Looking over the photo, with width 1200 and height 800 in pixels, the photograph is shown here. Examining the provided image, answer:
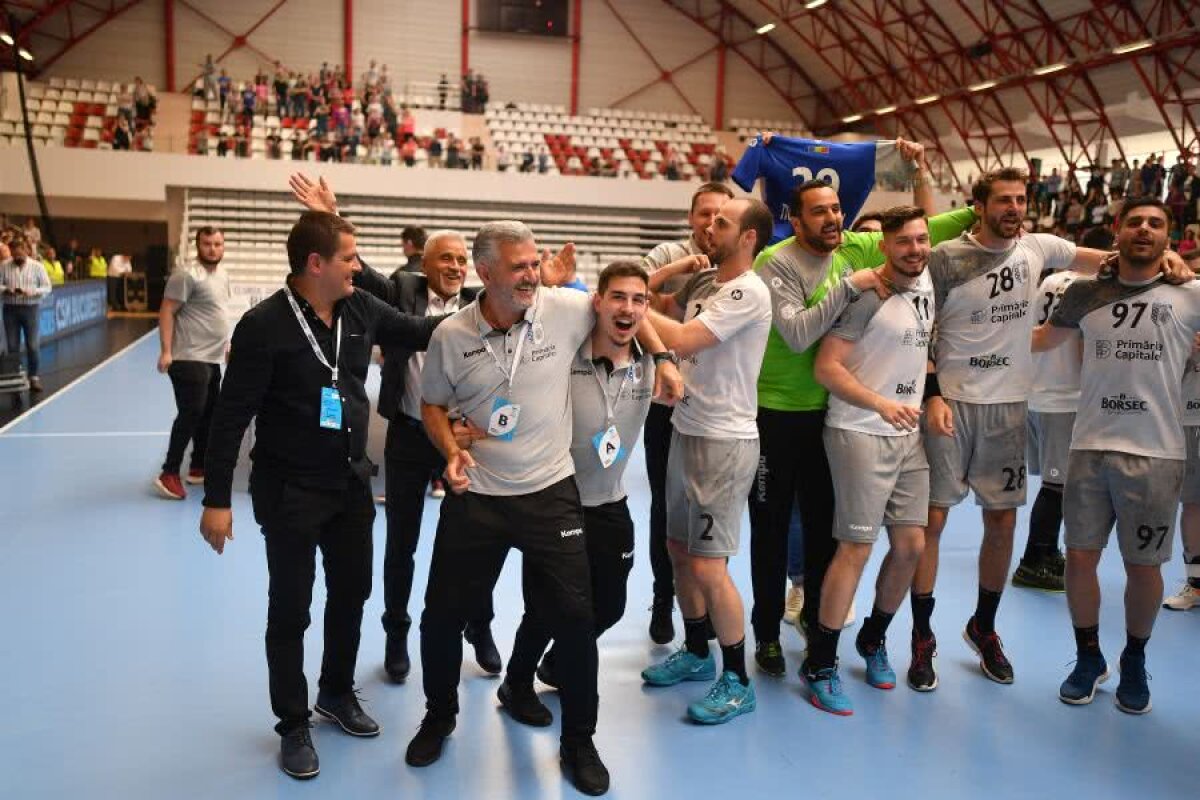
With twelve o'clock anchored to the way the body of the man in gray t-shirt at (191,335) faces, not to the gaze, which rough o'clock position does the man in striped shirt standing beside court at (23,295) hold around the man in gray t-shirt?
The man in striped shirt standing beside court is roughly at 7 o'clock from the man in gray t-shirt.

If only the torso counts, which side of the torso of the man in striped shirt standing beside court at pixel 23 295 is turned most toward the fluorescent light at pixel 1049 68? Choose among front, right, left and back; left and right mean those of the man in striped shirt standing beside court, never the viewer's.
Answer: left

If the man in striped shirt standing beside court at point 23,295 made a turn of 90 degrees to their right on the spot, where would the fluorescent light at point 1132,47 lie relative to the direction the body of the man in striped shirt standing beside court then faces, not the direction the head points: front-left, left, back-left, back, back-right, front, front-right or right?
back

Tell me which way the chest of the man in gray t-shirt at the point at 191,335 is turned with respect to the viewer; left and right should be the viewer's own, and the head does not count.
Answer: facing the viewer and to the right of the viewer

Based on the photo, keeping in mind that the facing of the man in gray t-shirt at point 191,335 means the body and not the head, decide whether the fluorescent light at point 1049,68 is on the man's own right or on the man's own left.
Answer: on the man's own left

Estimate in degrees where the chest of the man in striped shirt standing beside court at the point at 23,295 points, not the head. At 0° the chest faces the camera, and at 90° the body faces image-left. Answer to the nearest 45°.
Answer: approximately 0°

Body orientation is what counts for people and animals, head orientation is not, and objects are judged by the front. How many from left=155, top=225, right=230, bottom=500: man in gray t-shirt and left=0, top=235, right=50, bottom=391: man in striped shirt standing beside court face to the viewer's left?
0
